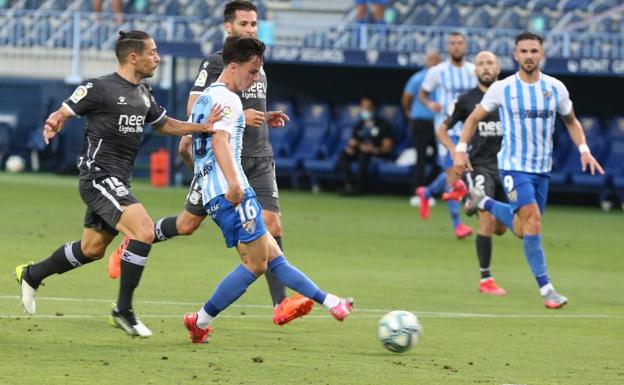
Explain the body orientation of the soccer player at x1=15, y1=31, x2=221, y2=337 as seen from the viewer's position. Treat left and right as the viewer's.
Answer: facing the viewer and to the right of the viewer

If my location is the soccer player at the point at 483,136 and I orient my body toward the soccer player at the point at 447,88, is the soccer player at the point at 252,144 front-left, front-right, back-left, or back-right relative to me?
back-left

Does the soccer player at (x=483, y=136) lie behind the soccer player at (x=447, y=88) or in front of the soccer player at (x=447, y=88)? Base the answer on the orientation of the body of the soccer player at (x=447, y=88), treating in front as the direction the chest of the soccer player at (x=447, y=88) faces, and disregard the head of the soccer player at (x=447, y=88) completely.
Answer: in front

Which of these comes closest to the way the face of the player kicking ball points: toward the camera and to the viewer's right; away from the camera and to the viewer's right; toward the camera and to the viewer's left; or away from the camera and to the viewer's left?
toward the camera and to the viewer's right

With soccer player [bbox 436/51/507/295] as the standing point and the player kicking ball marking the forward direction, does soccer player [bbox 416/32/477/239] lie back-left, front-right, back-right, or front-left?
back-right

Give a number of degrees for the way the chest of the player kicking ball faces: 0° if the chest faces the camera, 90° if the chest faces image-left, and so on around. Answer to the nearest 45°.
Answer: approximately 270°

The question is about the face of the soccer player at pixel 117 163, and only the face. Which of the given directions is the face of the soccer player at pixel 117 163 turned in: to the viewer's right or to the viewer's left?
to the viewer's right
